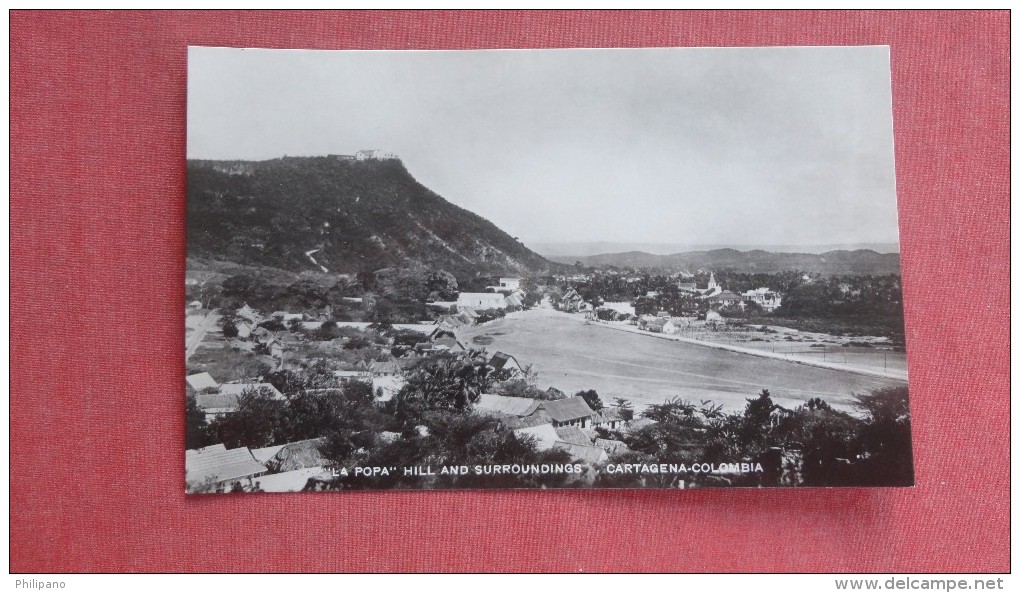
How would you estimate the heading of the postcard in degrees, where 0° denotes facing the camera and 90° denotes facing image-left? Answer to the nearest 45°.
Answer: approximately 0°
